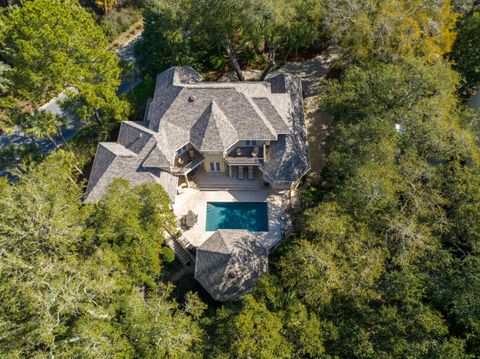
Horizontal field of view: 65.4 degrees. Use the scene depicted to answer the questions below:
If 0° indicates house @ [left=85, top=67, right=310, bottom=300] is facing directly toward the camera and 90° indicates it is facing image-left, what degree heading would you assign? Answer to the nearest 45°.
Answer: approximately 180°

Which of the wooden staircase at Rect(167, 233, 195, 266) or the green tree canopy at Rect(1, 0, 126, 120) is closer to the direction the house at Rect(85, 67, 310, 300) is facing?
the green tree canopy

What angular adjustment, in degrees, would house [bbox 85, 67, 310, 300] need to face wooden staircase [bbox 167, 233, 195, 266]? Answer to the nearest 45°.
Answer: approximately 135° to its left
